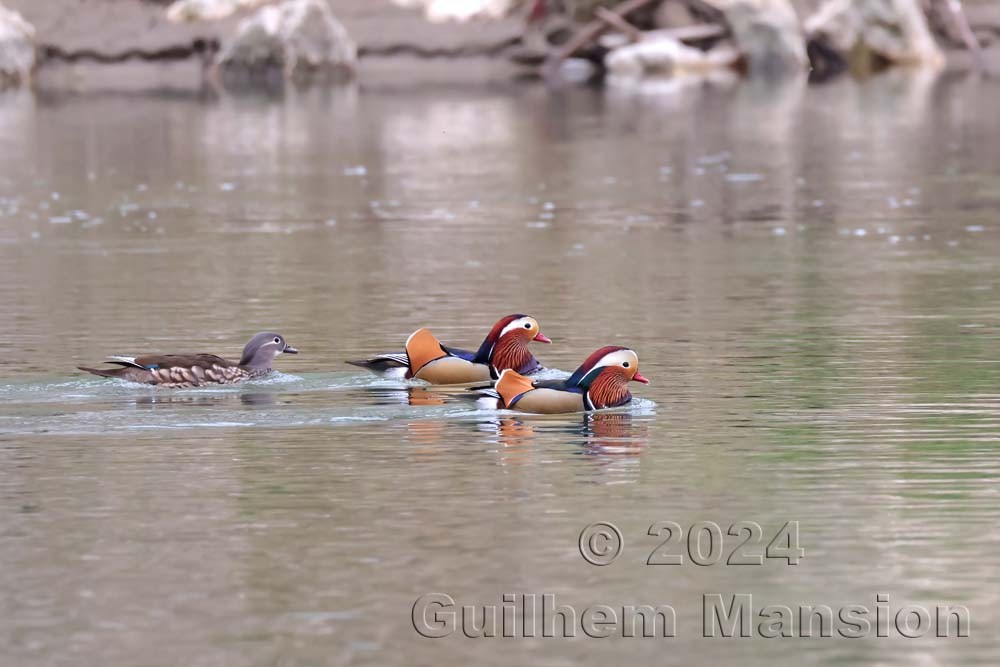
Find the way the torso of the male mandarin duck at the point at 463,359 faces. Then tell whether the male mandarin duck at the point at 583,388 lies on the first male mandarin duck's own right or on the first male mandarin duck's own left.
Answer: on the first male mandarin duck's own right

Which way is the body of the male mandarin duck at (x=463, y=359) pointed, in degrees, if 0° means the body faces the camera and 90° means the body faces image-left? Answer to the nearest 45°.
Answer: approximately 270°

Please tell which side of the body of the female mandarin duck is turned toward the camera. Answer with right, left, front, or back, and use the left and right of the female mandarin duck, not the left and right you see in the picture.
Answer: right

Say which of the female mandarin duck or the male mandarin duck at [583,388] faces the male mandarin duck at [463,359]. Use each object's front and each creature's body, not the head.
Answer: the female mandarin duck

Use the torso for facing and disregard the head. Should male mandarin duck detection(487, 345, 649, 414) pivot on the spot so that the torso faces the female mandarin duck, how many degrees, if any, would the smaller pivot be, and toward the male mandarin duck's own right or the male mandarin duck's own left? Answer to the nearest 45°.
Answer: approximately 180°

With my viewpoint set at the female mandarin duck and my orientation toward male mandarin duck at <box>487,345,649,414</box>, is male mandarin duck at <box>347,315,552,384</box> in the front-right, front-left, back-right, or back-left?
front-left

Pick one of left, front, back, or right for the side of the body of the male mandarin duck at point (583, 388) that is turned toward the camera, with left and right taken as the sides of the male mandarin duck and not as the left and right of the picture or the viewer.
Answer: right

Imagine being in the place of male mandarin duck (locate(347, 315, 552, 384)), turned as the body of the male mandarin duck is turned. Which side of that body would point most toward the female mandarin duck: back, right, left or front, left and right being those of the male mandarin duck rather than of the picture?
back

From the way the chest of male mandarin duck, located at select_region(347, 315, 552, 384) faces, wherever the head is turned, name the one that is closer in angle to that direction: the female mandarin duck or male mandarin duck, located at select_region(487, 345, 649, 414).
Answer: the male mandarin duck

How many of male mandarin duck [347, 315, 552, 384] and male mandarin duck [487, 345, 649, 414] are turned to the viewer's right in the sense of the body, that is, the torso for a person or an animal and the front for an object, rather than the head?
2

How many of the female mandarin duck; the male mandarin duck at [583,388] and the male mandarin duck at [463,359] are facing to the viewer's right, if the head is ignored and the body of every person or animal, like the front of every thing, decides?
3

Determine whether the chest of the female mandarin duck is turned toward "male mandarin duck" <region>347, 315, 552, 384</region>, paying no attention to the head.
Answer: yes

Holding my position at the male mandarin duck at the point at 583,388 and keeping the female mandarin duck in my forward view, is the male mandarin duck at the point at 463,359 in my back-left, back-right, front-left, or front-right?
front-right
